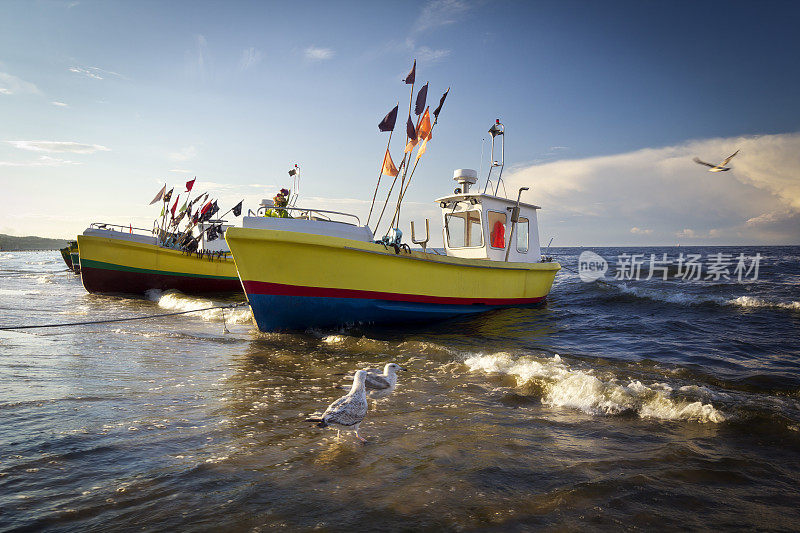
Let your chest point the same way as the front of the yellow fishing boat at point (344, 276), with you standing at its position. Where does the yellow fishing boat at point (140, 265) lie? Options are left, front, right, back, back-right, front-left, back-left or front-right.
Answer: right

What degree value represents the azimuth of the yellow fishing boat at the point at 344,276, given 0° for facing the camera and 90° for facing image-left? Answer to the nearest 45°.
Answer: approximately 45°
